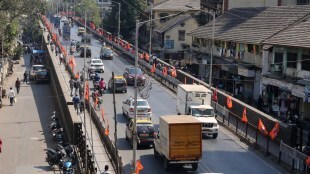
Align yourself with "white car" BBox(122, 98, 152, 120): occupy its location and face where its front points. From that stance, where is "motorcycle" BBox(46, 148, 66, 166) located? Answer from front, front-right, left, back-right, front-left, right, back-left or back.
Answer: left

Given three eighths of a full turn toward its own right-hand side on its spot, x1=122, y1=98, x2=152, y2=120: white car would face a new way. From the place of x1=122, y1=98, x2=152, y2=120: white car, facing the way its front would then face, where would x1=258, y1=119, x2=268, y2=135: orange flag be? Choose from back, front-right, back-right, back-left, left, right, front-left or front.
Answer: front-right

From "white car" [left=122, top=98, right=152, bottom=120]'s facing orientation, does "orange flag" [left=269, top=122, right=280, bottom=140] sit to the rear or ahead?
to the rear

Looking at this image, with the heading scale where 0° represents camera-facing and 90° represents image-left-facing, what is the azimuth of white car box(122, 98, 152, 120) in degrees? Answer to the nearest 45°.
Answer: approximately 135°
